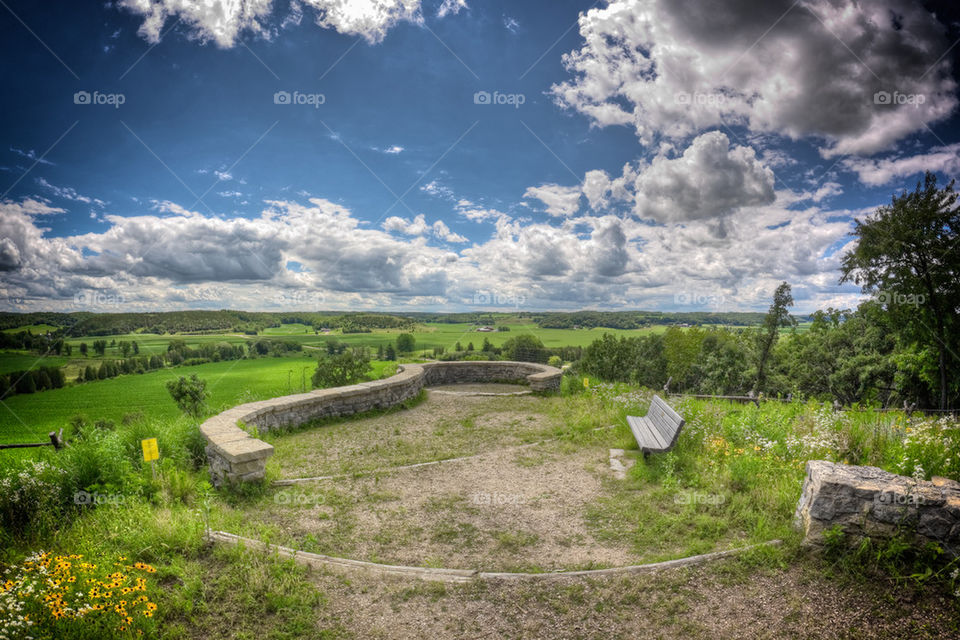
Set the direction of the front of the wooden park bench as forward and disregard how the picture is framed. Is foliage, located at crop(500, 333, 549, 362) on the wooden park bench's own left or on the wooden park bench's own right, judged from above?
on the wooden park bench's own right

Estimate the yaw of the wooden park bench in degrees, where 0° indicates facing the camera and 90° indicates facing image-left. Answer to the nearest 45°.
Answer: approximately 90°

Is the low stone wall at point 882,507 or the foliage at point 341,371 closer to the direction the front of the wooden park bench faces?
the foliage

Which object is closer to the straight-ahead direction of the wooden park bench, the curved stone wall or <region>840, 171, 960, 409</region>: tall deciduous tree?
the curved stone wall

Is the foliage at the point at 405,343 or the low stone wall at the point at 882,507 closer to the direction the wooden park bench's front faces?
the foliage

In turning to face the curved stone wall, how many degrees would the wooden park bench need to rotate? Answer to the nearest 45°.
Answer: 0° — it already faces it

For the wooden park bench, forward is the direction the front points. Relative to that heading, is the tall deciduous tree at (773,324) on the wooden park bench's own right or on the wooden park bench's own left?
on the wooden park bench's own right

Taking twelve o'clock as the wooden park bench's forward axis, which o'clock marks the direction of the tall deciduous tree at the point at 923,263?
The tall deciduous tree is roughly at 4 o'clock from the wooden park bench.
